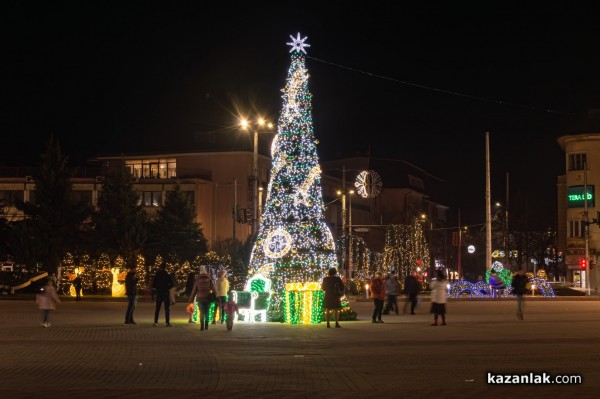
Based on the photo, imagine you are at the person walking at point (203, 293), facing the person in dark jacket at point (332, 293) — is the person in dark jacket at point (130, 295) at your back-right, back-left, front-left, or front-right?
back-left

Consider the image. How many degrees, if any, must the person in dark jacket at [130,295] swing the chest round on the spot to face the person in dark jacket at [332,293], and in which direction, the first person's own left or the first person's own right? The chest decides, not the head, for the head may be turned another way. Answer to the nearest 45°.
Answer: approximately 45° to the first person's own right

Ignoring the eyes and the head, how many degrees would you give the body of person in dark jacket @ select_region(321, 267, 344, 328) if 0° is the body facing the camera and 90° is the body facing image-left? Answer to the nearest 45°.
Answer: approximately 180°

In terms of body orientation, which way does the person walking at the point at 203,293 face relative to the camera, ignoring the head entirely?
away from the camera

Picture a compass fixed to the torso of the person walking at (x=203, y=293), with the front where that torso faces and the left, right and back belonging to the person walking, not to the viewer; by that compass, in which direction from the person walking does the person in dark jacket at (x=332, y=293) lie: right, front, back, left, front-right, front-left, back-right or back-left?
right
